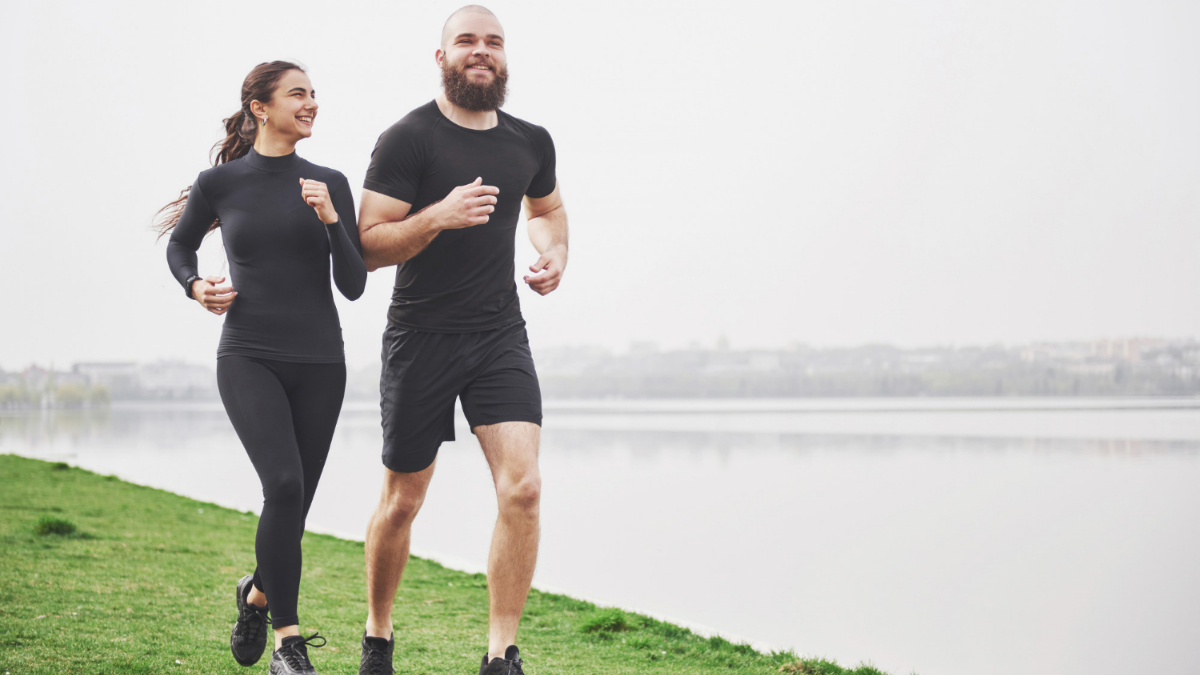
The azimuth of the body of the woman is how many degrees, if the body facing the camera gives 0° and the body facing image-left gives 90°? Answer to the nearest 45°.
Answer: approximately 0°
